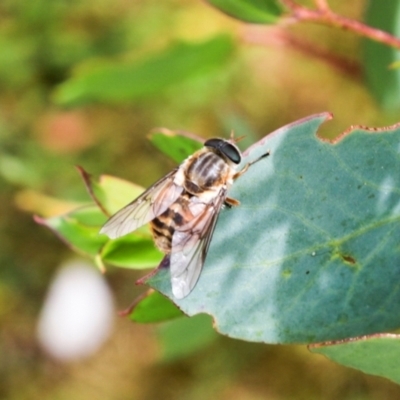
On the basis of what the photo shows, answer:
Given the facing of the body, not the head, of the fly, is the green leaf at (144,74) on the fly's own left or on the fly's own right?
on the fly's own left

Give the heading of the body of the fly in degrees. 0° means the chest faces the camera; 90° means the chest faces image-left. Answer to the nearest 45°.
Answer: approximately 225°
